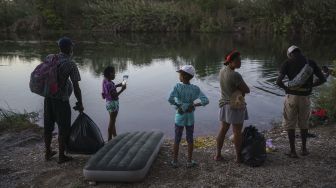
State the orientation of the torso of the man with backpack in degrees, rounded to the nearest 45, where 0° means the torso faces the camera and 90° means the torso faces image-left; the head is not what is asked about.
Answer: approximately 225°

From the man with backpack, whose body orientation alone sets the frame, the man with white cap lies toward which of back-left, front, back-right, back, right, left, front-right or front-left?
front-right

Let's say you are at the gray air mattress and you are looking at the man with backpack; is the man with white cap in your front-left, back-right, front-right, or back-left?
back-right
